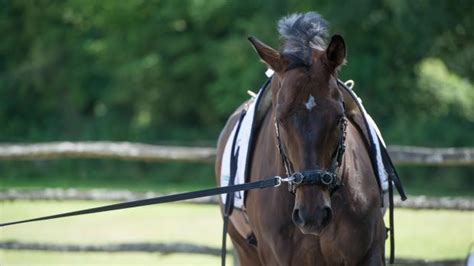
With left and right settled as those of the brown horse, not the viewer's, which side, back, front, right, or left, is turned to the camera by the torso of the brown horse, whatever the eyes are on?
front

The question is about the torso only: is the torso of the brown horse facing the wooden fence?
no
